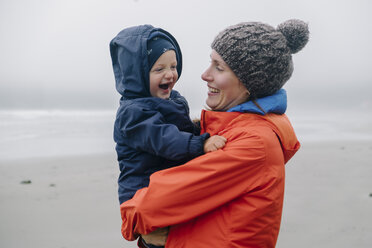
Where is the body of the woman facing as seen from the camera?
to the viewer's left

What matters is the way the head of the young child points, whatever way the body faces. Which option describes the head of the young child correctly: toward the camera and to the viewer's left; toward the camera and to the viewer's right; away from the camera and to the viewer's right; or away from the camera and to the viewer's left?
toward the camera and to the viewer's right

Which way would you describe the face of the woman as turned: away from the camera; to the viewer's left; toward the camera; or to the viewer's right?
to the viewer's left
